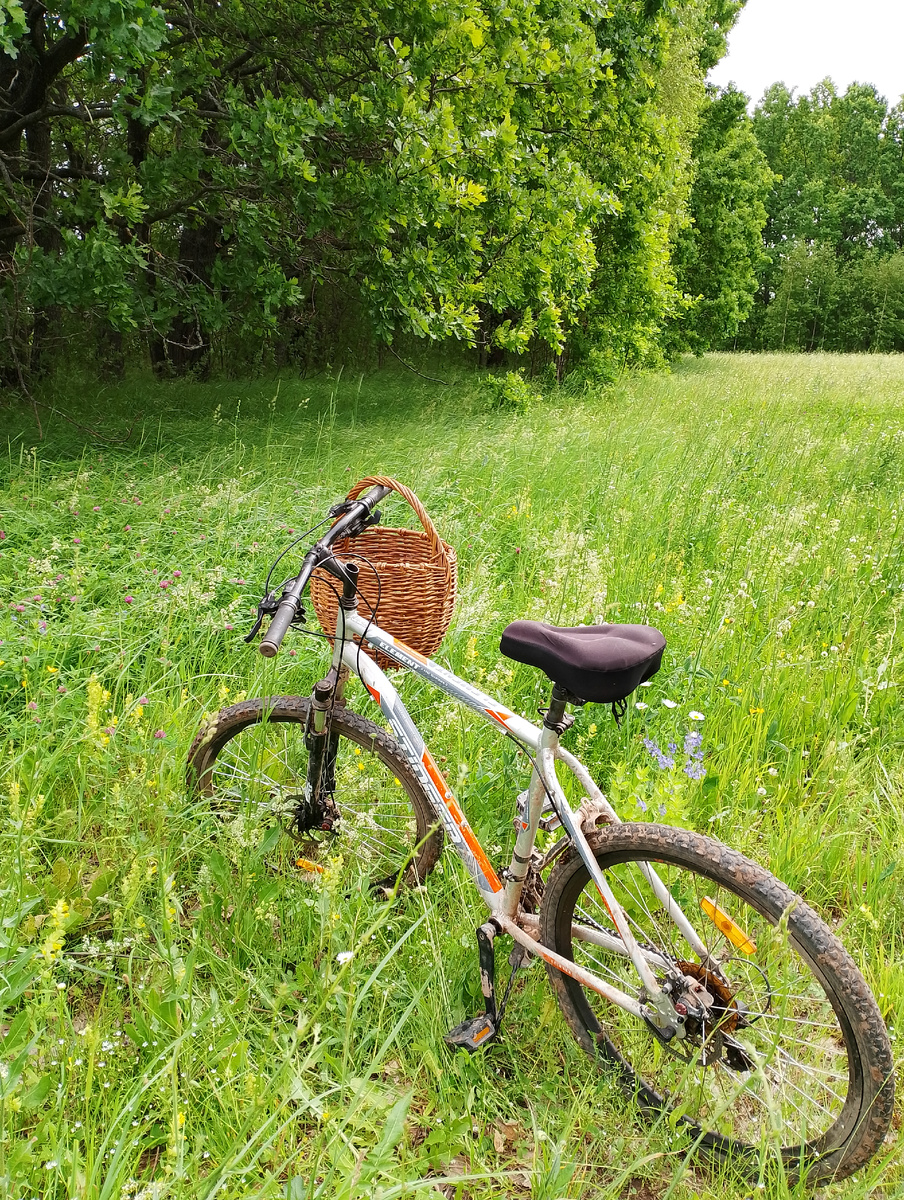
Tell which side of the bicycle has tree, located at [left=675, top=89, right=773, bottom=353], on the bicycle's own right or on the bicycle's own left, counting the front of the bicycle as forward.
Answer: on the bicycle's own right

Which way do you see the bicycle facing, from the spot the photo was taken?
facing away from the viewer and to the left of the viewer
